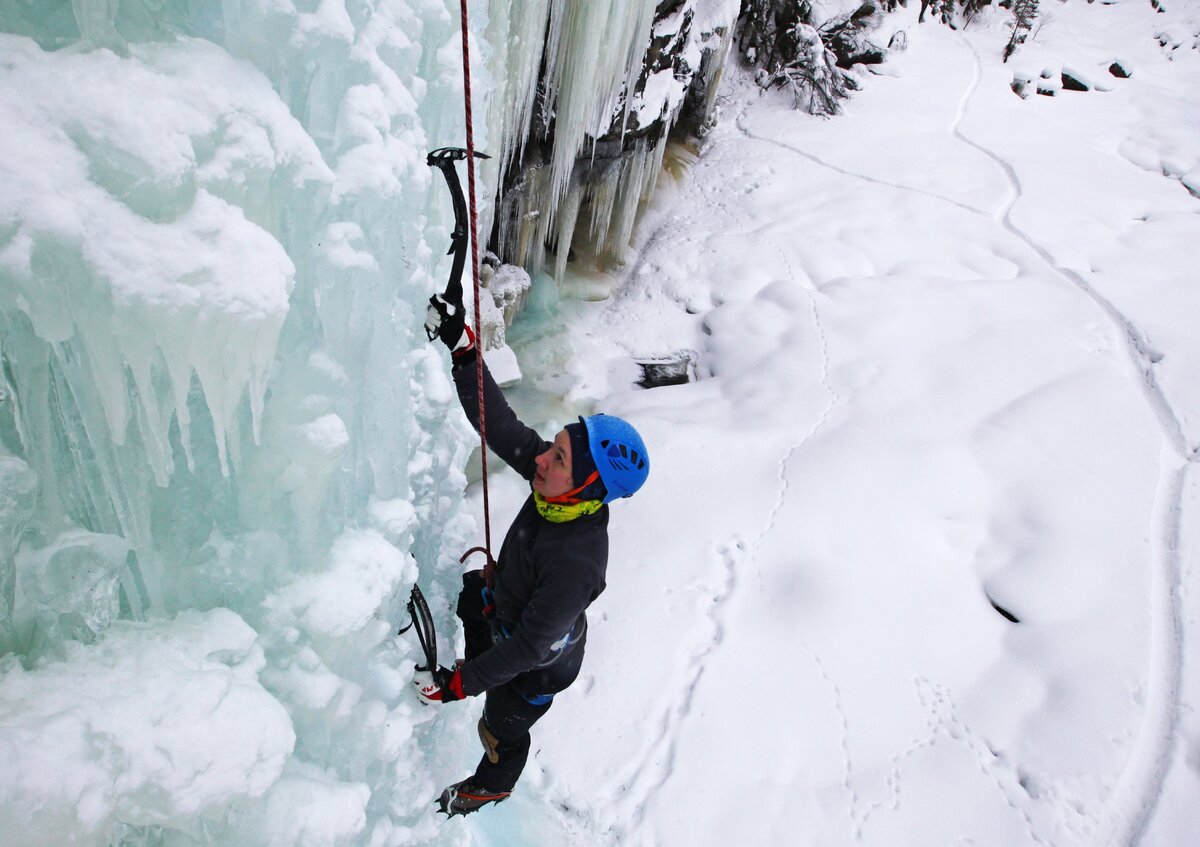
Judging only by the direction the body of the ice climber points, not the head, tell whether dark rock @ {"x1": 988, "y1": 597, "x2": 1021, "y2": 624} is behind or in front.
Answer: behind

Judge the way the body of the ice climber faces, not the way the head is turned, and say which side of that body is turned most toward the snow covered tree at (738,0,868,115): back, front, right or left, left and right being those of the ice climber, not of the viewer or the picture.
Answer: right

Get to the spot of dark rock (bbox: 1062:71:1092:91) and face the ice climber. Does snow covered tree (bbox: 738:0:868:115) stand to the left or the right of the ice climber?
right

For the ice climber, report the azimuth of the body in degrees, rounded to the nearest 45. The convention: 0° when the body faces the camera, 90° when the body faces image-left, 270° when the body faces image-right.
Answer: approximately 90°

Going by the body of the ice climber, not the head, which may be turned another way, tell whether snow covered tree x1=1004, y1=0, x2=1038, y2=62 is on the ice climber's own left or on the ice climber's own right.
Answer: on the ice climber's own right

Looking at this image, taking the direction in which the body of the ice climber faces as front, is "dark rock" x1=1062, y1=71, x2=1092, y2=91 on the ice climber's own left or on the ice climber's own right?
on the ice climber's own right

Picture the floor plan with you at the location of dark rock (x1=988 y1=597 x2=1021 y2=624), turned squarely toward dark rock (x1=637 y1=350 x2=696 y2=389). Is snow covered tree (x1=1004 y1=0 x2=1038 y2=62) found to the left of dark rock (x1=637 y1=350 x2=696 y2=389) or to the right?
right

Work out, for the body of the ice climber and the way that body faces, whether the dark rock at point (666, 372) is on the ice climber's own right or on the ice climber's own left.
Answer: on the ice climber's own right
